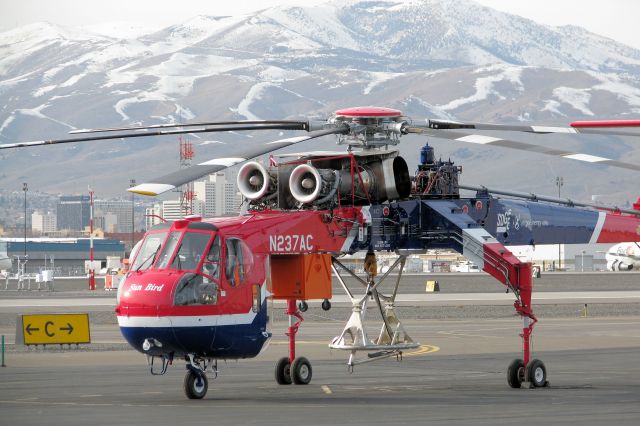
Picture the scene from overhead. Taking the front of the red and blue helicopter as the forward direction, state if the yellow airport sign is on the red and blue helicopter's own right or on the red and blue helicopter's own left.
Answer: on the red and blue helicopter's own right

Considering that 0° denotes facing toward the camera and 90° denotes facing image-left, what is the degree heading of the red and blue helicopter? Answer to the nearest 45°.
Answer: approximately 45°
